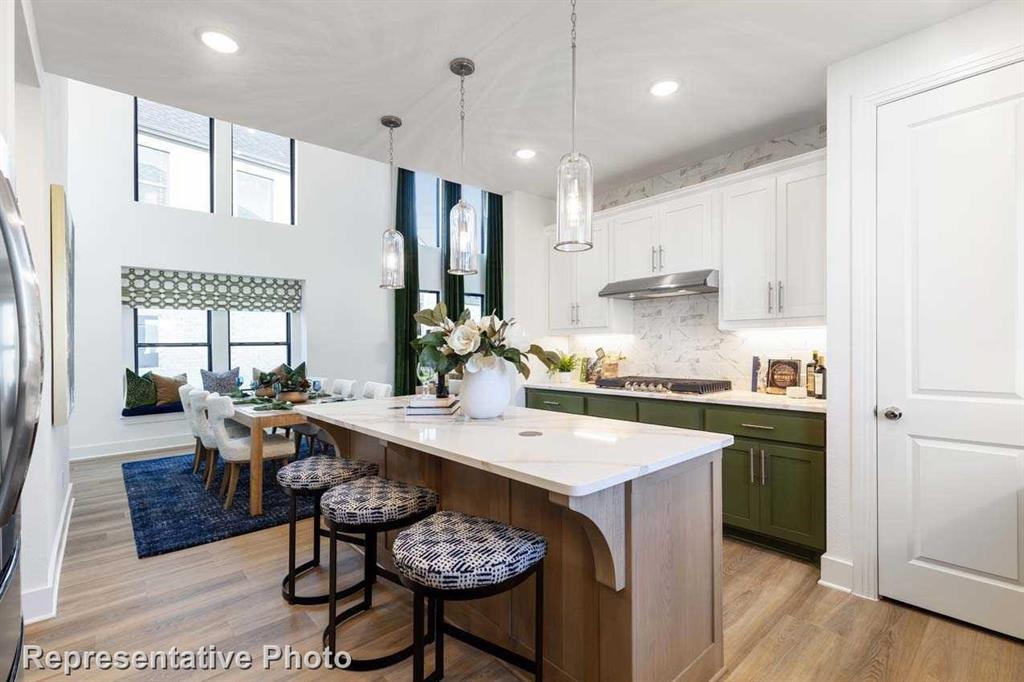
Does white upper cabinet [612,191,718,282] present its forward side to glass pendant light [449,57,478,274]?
yes

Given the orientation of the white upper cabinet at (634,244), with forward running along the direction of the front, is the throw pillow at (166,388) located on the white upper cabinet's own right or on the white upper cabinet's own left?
on the white upper cabinet's own right

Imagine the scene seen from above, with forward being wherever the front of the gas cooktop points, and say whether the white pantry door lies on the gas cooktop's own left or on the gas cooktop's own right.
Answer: on the gas cooktop's own left

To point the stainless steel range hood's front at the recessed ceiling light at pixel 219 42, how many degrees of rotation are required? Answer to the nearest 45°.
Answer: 0° — it already faces it

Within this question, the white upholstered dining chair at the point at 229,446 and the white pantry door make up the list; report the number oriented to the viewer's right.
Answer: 1

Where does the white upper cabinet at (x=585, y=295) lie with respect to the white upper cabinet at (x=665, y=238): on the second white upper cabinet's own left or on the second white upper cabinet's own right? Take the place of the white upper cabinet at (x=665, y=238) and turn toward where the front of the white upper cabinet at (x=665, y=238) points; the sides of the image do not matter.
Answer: on the second white upper cabinet's own right

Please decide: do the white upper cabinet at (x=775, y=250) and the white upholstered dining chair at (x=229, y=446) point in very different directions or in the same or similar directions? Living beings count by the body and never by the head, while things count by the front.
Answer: very different directions
